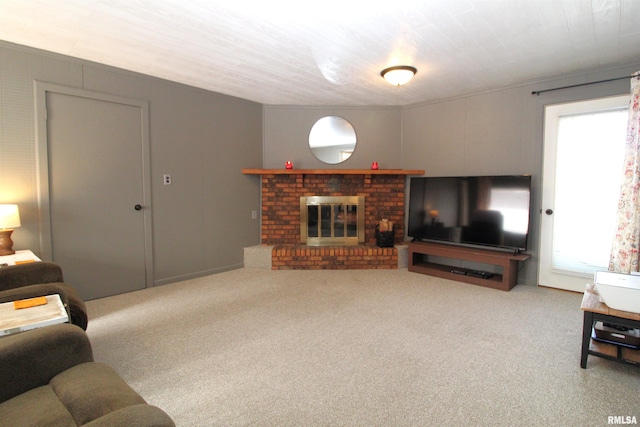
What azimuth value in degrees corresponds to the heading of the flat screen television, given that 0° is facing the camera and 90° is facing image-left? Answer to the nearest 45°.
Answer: approximately 45°

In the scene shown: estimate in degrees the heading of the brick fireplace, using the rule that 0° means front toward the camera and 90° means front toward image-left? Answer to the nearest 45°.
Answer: approximately 0°

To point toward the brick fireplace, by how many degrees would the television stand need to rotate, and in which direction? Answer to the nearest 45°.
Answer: approximately 45° to its right

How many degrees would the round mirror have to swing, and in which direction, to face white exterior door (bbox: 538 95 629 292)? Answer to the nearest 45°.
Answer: approximately 45° to its left

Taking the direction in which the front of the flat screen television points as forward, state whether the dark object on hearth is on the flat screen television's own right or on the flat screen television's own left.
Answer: on the flat screen television's own right

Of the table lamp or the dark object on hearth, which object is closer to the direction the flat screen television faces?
the table lamp

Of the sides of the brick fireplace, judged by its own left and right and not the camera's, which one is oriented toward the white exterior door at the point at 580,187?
left
